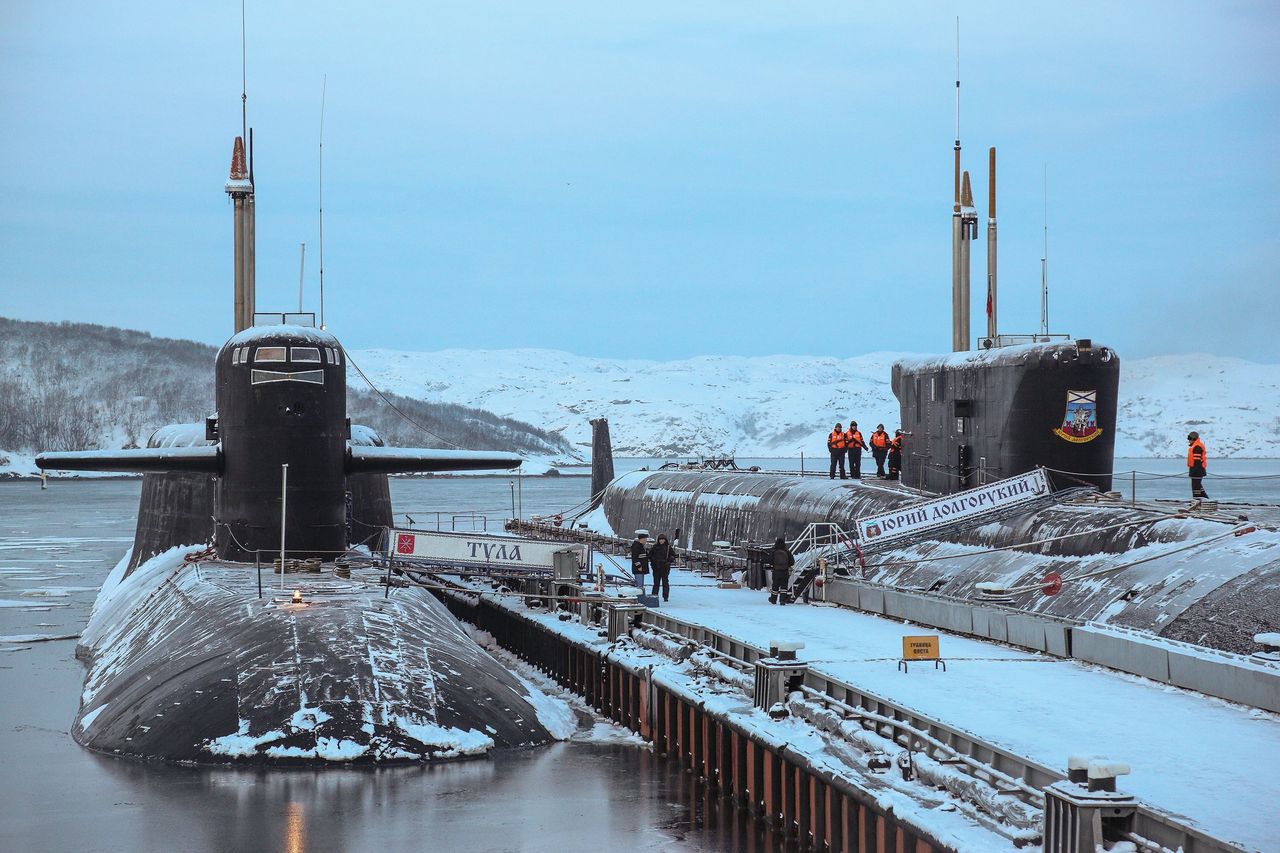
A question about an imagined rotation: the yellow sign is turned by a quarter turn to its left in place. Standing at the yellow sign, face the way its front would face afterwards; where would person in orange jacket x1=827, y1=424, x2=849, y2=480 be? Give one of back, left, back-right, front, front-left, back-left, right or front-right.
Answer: left

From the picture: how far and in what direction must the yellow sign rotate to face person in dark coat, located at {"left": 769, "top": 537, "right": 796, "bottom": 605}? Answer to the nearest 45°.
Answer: approximately 180°

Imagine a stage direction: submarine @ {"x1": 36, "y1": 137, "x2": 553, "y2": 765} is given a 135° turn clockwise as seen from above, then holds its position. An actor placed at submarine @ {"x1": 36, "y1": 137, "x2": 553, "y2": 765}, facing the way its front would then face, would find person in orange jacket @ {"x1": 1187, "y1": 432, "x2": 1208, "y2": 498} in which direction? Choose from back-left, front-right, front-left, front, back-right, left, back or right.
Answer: back-right

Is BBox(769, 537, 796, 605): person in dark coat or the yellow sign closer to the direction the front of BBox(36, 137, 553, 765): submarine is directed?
the yellow sign

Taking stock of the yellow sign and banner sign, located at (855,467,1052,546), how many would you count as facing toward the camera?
2

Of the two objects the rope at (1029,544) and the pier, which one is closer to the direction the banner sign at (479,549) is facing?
the pier

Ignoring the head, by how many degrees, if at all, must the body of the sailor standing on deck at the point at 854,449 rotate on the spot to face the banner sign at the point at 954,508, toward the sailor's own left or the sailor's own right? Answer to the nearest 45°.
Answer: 0° — they already face it
